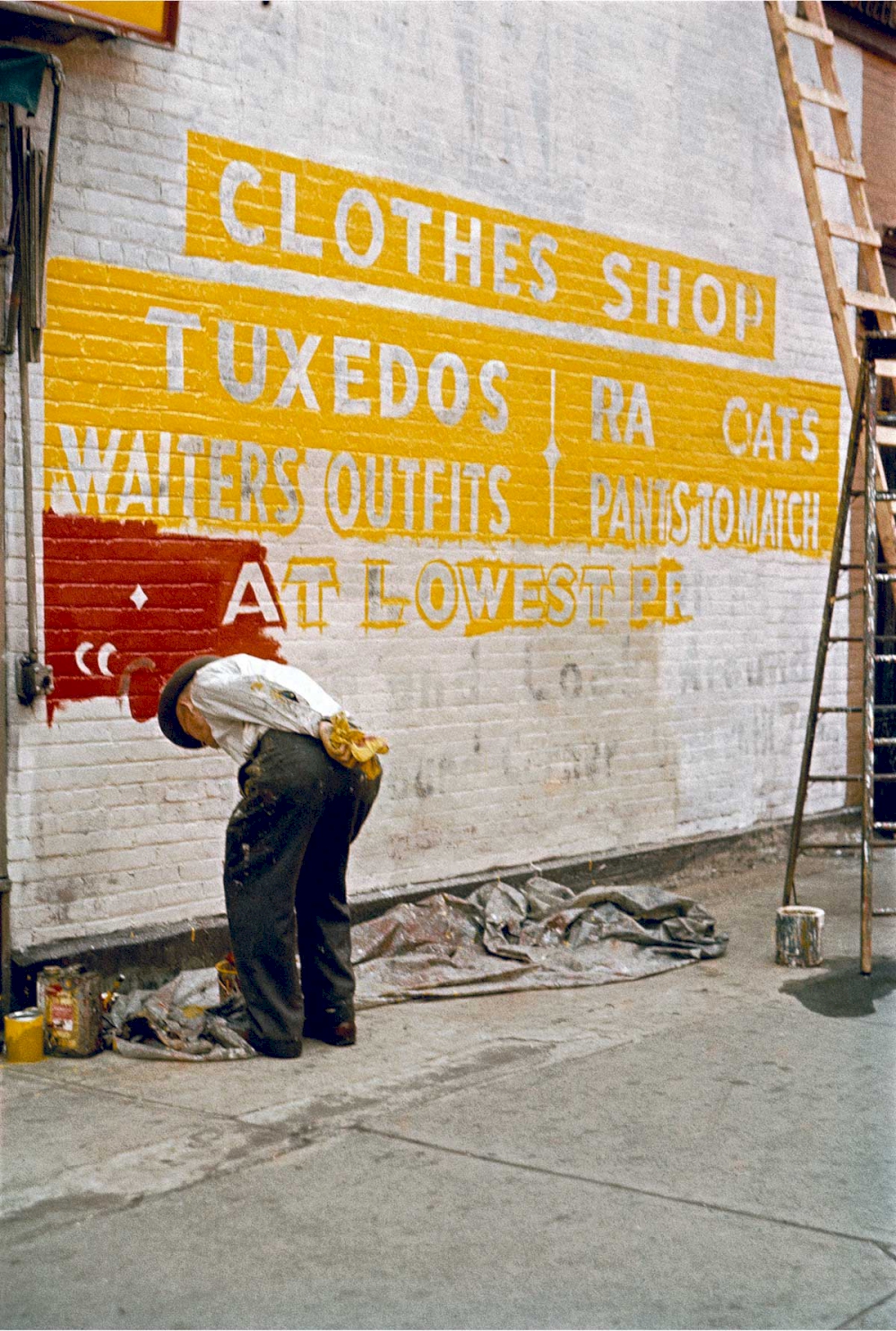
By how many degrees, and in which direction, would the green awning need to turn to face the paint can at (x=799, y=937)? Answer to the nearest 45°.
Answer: approximately 135° to its left
